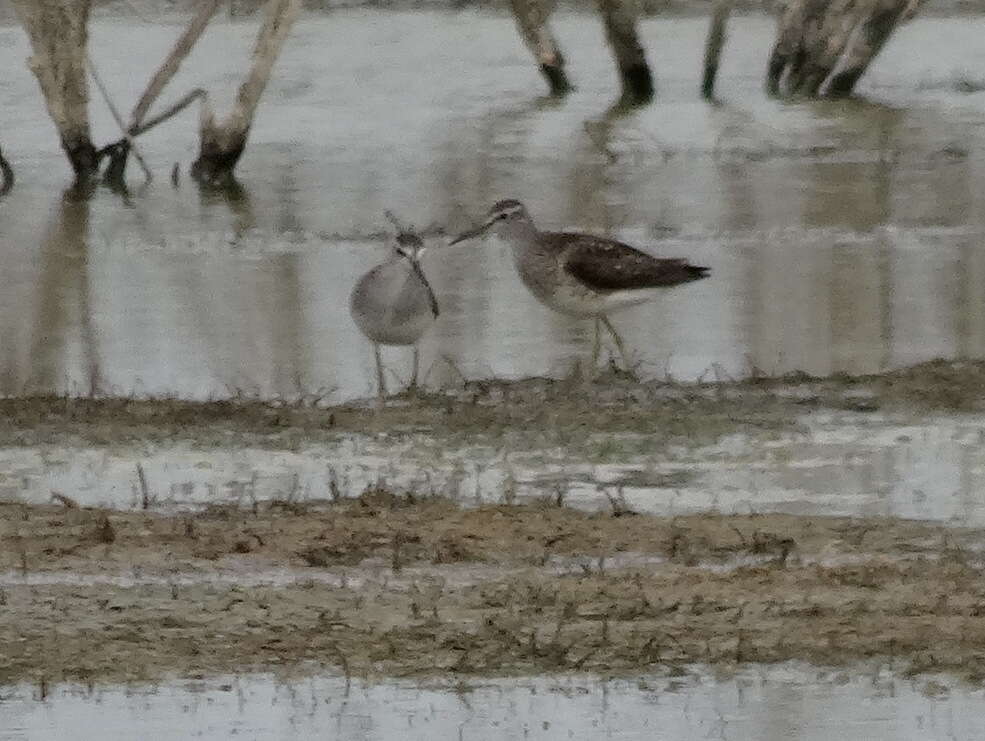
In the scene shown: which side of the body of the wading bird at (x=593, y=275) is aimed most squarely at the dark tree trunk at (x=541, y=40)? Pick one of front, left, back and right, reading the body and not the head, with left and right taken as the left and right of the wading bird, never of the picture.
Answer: right

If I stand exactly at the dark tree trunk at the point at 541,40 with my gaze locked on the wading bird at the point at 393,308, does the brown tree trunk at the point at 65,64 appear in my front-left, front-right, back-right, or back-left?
front-right

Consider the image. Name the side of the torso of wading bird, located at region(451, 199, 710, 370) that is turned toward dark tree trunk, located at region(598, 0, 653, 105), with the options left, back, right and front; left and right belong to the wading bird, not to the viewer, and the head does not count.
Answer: right

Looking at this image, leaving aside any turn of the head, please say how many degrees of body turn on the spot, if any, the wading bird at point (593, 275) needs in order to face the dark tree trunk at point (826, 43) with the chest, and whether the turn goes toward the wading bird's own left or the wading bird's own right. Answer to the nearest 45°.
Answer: approximately 90° to the wading bird's own right

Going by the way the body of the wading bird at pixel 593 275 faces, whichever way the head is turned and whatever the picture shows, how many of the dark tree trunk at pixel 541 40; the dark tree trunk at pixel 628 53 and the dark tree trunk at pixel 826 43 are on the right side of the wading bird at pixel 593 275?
3

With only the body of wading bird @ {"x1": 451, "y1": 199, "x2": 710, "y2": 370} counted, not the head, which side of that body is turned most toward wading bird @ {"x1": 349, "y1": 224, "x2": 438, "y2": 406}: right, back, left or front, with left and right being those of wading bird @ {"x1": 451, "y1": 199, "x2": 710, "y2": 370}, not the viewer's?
front

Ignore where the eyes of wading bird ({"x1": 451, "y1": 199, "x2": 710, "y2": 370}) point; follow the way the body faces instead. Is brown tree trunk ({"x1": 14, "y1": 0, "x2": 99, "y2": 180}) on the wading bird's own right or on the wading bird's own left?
on the wading bird's own right

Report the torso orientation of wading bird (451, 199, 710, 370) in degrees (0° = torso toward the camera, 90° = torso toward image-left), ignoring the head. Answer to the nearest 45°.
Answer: approximately 90°
